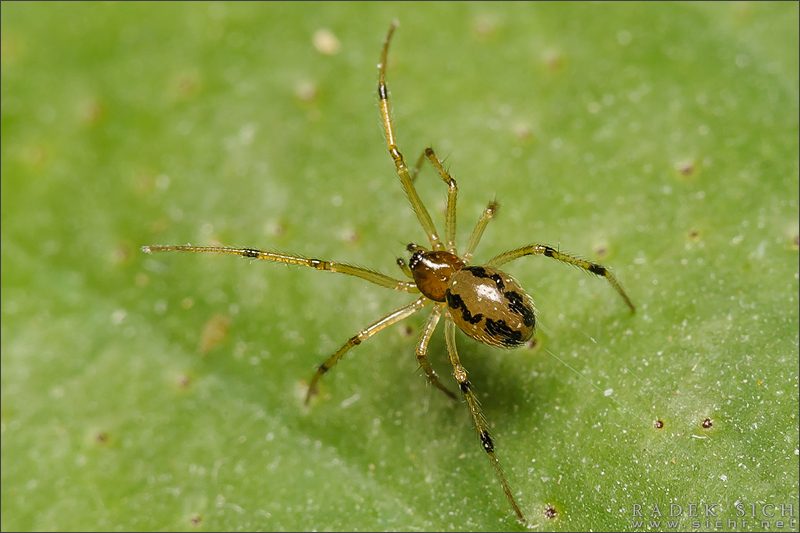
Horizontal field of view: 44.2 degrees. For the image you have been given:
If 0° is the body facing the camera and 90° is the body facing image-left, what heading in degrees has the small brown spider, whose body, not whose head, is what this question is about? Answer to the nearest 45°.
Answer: approximately 135°
